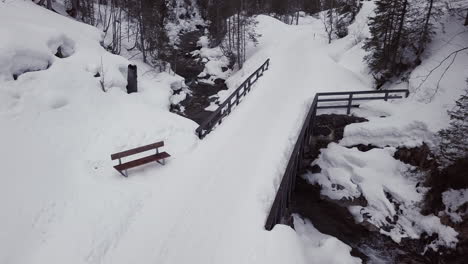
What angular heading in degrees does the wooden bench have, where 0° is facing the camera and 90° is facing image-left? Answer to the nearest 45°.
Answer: approximately 315°

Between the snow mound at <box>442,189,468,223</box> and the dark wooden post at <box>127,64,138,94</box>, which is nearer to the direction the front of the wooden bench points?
the snow mound

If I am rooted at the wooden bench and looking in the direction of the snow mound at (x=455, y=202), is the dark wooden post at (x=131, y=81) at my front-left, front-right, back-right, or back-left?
back-left

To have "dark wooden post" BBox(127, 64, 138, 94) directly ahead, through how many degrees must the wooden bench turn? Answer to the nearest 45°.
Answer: approximately 135° to its left

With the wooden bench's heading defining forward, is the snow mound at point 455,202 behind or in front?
in front
